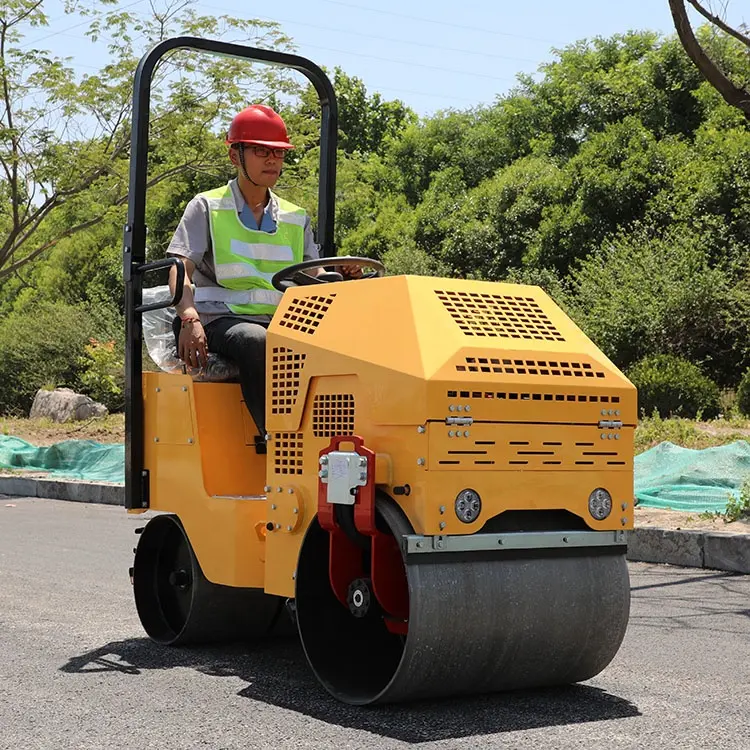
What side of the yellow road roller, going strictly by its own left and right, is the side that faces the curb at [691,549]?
left

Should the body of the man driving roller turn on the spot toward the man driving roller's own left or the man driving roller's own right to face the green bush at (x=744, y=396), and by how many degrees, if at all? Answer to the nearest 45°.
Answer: approximately 90° to the man driving roller's own left

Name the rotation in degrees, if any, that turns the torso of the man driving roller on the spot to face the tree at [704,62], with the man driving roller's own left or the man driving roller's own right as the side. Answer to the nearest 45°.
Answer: approximately 90° to the man driving roller's own left

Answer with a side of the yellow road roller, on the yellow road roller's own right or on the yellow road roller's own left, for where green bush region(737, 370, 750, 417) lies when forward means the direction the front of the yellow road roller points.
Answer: on the yellow road roller's own left

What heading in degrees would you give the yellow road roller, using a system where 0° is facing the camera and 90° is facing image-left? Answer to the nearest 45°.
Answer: approximately 315°
